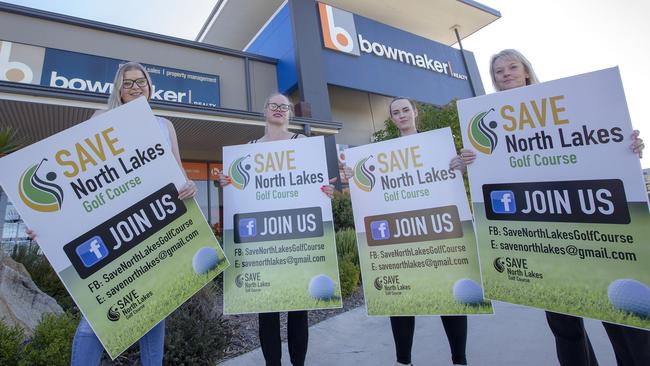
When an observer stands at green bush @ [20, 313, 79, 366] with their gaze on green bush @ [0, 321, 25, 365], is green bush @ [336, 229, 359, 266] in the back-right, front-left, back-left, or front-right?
back-right

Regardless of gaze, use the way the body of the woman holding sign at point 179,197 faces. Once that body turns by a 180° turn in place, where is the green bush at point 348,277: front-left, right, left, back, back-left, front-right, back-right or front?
front-right

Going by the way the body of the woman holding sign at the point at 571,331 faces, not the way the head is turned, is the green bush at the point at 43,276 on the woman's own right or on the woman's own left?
on the woman's own right

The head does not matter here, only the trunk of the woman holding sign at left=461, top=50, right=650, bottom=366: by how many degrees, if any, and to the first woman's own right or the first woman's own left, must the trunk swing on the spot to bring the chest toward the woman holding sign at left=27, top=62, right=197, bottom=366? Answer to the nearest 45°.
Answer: approximately 45° to the first woman's own right

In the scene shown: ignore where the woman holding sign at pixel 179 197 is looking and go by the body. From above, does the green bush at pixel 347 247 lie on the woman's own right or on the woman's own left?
on the woman's own left

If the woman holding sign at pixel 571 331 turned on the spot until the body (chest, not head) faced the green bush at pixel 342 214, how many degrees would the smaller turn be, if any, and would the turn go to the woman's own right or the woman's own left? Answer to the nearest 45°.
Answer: approximately 135° to the woman's own right

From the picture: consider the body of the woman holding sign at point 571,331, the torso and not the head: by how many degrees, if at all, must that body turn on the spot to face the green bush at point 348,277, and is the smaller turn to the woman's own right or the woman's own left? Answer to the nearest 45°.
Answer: approximately 135° to the woman's own right

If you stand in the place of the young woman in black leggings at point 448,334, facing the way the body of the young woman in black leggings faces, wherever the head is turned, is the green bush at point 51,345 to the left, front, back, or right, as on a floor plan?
right

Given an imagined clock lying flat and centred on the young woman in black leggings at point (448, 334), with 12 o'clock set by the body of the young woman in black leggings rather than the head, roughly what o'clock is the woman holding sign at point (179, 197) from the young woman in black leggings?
The woman holding sign is roughly at 2 o'clock from the young woman in black leggings.

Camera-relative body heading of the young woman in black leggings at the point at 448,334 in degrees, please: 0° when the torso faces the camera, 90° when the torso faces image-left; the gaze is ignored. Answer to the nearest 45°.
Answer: approximately 0°

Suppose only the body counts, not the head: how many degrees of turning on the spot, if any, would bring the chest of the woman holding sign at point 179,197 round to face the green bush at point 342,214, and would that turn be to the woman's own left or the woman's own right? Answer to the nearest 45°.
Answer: approximately 135° to the woman's own left
